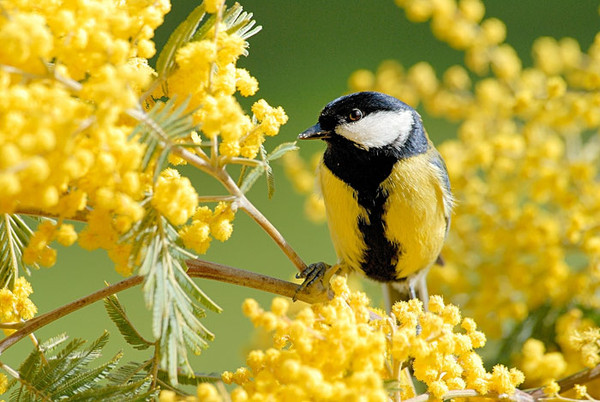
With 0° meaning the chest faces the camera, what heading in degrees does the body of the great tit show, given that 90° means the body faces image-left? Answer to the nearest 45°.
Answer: approximately 45°
